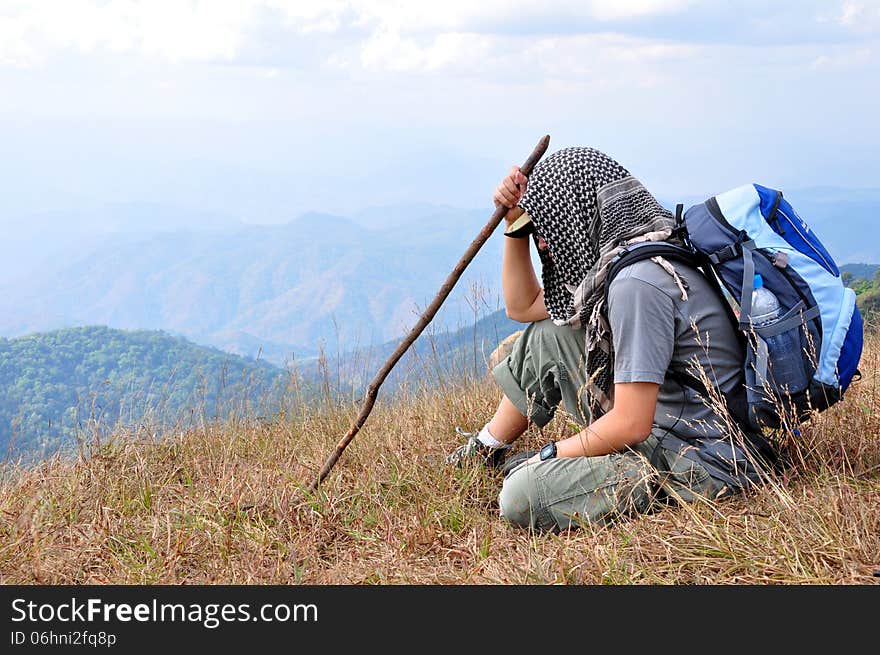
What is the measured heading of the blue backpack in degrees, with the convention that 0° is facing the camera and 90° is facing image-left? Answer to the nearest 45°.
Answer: approximately 270°

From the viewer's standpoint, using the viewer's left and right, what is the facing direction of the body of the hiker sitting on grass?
facing to the left of the viewer
